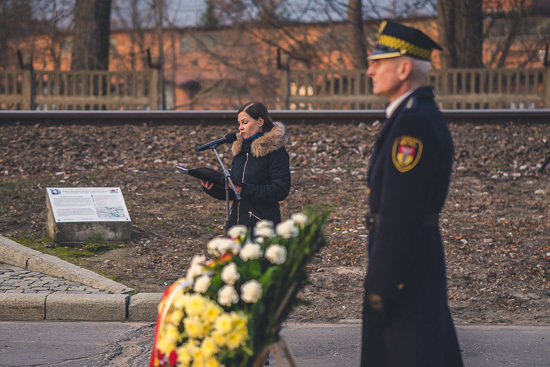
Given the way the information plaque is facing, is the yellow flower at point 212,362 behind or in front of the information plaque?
in front

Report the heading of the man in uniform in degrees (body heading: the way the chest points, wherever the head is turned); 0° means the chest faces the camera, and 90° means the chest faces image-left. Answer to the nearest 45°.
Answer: approximately 90°

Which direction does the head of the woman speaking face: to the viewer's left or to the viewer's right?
to the viewer's left

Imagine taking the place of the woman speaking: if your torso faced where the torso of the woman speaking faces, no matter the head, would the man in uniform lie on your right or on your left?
on your left

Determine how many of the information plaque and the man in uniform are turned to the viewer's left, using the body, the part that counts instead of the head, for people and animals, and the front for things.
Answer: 1

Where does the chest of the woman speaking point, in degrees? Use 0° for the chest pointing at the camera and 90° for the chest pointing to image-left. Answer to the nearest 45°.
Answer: approximately 45°

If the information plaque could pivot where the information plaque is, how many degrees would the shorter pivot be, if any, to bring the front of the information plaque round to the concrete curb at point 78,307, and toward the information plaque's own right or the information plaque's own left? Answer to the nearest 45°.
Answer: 0° — it already faces it

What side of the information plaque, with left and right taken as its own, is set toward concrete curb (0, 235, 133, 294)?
front

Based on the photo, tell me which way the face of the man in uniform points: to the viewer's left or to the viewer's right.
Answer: to the viewer's left

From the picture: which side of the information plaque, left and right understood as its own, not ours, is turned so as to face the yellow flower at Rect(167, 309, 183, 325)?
front

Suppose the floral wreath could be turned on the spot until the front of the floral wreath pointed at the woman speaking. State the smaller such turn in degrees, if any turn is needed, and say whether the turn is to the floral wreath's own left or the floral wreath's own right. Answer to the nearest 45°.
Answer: approximately 135° to the floral wreath's own right

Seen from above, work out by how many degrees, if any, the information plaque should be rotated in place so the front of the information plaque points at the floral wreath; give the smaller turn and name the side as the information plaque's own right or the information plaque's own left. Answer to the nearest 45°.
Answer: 0° — it already faces it

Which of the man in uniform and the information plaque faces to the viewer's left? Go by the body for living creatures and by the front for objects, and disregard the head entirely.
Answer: the man in uniform

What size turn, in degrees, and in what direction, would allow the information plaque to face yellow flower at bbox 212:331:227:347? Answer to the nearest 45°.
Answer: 0° — it already faces it
